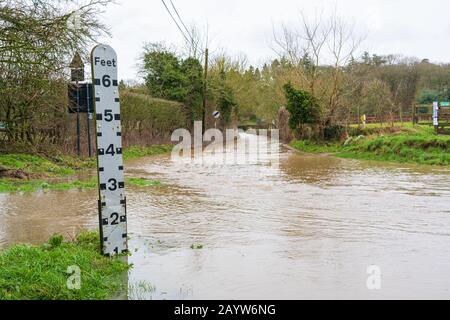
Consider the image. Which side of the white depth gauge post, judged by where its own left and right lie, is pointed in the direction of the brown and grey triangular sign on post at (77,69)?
back

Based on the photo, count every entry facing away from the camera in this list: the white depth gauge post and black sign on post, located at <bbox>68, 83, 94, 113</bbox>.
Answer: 1

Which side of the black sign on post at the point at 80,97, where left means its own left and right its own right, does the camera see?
back

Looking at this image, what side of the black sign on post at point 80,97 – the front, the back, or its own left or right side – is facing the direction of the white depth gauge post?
back

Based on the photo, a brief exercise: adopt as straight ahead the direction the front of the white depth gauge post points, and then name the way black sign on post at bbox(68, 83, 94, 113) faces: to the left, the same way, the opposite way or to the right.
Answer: the opposite way

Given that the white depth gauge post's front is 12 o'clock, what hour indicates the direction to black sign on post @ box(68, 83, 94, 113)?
The black sign on post is roughly at 6 o'clock from the white depth gauge post.

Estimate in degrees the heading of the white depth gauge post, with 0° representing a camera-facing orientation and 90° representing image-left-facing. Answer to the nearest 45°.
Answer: approximately 0°

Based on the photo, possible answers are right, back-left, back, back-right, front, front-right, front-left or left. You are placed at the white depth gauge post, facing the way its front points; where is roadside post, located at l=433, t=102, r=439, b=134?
back-left
